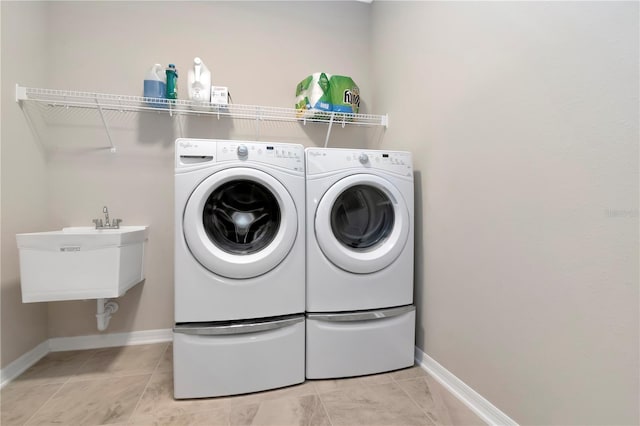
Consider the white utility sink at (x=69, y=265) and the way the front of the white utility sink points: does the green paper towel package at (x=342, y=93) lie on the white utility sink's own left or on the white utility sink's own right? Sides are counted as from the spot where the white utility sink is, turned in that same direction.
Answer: on the white utility sink's own left

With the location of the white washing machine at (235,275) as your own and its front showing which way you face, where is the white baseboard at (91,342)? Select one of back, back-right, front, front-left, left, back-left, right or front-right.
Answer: back-right

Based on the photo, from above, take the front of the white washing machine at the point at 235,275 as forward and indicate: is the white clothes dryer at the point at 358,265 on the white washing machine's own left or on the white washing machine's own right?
on the white washing machine's own left

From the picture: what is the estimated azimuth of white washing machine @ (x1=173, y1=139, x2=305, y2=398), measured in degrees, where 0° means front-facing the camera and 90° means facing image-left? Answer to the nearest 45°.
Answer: approximately 0°
